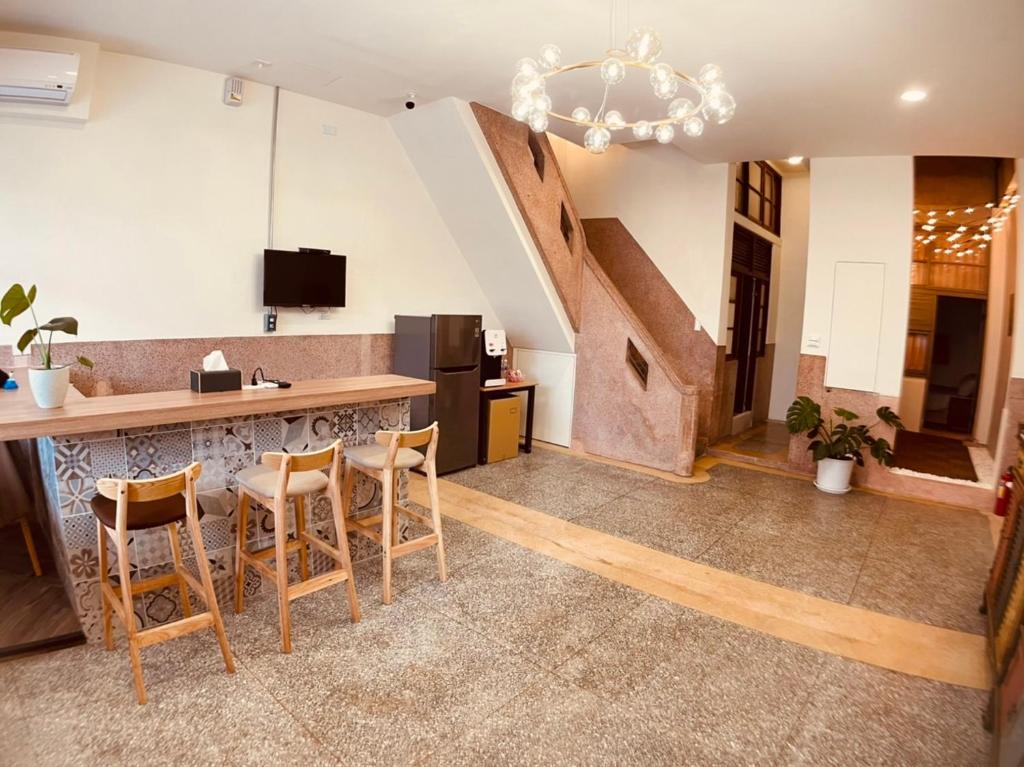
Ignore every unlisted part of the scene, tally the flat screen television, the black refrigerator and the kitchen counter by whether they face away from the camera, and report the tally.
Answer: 0

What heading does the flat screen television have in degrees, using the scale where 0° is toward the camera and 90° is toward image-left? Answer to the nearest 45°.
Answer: approximately 315°

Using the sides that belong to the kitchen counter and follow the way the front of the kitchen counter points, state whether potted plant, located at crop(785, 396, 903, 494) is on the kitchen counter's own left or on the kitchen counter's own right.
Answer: on the kitchen counter's own left

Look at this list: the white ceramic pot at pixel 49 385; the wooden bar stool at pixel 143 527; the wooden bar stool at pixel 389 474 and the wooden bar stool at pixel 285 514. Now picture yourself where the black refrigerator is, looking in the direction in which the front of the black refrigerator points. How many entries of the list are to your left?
0

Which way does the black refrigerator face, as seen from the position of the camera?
facing the viewer and to the right of the viewer

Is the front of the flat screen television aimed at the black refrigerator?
no

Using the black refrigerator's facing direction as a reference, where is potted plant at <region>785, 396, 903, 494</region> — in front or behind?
in front

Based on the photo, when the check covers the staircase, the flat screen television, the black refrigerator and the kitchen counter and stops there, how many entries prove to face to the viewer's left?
0

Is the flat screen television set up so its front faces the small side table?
no

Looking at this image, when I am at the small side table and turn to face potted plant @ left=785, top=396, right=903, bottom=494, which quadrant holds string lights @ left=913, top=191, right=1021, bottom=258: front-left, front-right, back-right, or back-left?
front-left

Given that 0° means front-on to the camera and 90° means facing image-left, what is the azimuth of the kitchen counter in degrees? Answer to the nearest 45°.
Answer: approximately 315°

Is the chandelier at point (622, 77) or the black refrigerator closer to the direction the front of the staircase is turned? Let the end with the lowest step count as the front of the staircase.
the chandelier

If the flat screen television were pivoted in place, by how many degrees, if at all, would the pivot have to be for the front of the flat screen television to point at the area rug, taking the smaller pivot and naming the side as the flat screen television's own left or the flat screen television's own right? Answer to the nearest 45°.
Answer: approximately 45° to the flat screen television's own left

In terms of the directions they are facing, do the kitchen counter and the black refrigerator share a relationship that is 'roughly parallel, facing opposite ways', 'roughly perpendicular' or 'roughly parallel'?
roughly parallel
